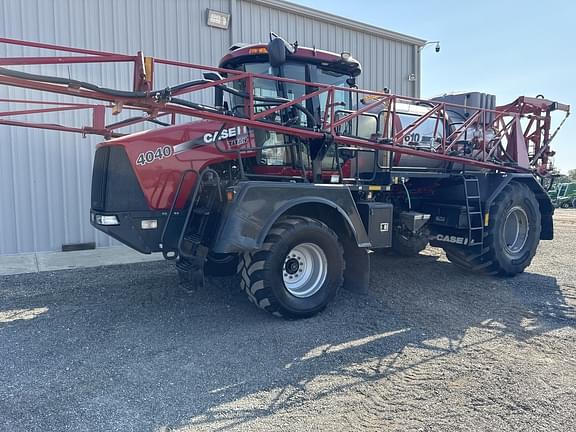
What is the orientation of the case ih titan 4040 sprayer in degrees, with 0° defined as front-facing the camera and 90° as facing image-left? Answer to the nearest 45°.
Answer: approximately 45°

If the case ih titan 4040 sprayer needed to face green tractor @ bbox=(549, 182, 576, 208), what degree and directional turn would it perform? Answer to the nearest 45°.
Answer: approximately 180°
